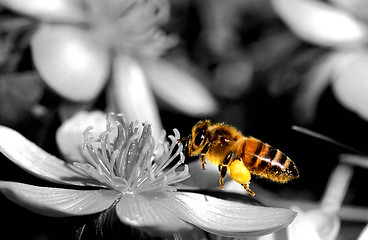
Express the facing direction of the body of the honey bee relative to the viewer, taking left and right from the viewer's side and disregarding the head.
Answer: facing to the left of the viewer

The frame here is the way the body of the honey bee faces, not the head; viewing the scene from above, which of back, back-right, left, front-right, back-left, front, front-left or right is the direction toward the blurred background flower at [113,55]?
front-right
